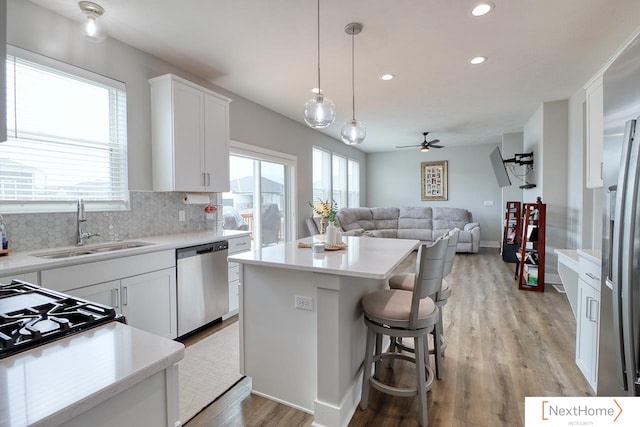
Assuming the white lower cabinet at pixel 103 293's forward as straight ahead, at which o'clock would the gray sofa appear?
The gray sofa is roughly at 10 o'clock from the white lower cabinet.

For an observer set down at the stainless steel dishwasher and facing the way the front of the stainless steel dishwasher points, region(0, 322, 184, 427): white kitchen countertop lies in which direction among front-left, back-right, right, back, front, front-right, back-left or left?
front-right

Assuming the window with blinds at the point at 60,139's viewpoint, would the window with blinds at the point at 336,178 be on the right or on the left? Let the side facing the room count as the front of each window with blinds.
on its left

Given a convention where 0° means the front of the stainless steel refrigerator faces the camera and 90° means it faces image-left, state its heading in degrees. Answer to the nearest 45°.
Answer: approximately 90°

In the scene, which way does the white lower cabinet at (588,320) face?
to the viewer's left

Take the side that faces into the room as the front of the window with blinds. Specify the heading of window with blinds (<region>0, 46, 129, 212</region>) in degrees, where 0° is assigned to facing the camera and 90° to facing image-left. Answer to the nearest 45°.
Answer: approximately 315°

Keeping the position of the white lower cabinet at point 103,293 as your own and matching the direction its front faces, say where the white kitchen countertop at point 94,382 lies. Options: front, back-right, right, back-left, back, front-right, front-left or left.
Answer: front-right

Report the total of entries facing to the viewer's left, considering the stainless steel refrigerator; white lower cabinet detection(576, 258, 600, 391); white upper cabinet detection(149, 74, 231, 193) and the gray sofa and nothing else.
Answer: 2

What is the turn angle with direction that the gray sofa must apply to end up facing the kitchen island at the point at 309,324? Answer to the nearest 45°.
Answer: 0° — it already faces it

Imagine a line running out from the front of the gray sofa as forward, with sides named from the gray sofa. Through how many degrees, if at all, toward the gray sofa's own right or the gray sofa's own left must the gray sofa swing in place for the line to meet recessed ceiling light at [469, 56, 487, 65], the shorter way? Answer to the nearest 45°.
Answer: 0° — it already faces it

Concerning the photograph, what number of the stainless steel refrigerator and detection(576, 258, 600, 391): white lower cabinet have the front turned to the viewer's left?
2

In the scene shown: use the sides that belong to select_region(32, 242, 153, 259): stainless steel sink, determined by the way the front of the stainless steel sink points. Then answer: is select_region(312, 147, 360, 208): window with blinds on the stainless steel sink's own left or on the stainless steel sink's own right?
on the stainless steel sink's own left

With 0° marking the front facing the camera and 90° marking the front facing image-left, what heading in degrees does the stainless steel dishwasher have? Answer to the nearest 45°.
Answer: approximately 315°

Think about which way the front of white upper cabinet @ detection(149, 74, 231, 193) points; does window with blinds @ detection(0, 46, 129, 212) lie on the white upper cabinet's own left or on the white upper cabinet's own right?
on the white upper cabinet's own right
